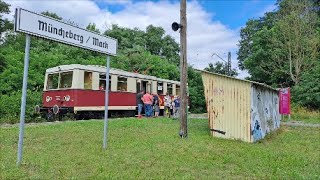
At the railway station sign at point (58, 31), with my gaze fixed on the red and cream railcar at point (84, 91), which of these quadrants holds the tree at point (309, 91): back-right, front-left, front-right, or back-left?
front-right

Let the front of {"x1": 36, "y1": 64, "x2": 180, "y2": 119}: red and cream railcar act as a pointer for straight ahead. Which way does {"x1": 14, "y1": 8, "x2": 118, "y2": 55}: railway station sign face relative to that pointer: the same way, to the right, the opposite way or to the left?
to the left

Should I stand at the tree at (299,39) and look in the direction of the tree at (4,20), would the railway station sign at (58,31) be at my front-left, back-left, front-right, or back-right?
front-left

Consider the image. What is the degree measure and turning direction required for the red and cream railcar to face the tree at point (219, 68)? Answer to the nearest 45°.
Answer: approximately 180°

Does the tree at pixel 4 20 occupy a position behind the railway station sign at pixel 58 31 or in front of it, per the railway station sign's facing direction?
behind

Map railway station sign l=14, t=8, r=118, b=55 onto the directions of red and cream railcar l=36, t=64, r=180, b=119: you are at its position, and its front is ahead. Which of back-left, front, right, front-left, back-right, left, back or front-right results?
front-left

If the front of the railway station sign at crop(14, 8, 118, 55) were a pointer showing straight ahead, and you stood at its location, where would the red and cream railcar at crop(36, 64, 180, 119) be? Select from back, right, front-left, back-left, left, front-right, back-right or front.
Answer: back-left

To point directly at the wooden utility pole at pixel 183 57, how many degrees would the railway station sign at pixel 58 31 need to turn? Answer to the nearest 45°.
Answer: approximately 90° to its left

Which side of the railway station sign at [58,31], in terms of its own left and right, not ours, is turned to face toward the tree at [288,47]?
left

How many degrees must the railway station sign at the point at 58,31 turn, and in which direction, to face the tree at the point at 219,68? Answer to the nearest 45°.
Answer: approximately 90° to its left

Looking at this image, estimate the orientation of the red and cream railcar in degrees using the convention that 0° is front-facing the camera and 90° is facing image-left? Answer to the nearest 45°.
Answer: approximately 45°

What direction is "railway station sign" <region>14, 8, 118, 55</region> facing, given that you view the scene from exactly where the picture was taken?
facing the viewer and to the right of the viewer

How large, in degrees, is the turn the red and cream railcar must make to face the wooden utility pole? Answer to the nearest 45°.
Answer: approximately 90° to its left
